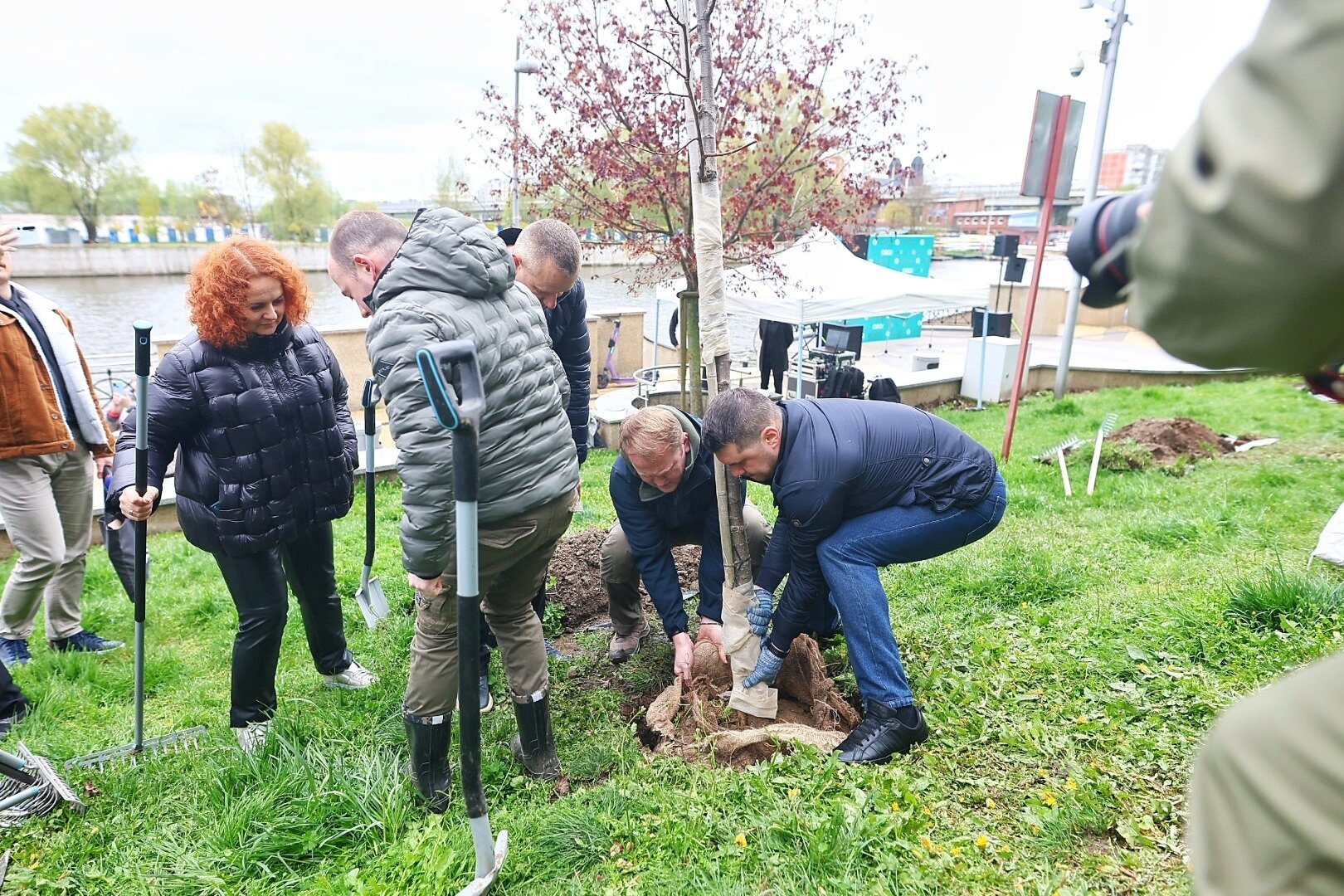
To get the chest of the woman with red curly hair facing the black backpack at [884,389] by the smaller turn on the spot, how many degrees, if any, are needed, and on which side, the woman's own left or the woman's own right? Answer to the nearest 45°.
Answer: approximately 90° to the woman's own left

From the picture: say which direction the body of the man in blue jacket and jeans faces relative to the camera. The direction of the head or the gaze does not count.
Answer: to the viewer's left

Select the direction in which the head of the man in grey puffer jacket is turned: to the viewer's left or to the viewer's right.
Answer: to the viewer's left

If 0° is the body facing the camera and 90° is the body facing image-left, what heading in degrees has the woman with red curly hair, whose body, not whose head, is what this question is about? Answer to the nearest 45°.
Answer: approximately 315°

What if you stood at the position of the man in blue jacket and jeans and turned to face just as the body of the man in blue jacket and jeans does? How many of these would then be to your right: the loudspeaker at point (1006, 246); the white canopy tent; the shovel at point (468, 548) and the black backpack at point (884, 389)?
3

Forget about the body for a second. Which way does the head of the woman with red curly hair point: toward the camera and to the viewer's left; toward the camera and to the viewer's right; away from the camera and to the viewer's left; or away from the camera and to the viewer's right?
toward the camera and to the viewer's right

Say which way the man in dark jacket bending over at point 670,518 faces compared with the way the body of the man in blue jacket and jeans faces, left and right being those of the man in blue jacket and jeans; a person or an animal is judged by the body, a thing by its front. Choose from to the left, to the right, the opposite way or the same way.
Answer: to the left

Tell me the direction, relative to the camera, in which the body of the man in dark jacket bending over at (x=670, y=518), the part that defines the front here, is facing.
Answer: toward the camera

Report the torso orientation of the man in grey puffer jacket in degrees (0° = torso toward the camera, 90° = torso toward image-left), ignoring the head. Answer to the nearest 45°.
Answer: approximately 135°

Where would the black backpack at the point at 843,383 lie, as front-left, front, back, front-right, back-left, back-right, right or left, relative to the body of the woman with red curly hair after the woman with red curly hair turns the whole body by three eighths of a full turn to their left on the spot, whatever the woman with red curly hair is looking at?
front-right

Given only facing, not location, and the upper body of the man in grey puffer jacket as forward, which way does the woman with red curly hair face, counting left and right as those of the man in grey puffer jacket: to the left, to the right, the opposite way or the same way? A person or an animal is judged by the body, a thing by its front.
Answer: the opposite way

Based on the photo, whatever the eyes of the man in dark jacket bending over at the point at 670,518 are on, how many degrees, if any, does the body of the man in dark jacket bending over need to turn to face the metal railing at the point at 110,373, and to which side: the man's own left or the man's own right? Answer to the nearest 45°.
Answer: approximately 135° to the man's own right

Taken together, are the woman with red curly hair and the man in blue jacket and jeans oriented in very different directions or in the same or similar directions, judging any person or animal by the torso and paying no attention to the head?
very different directions

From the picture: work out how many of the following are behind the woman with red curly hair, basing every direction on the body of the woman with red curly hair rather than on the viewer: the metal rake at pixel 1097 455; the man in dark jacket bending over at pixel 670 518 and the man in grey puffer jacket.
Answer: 0

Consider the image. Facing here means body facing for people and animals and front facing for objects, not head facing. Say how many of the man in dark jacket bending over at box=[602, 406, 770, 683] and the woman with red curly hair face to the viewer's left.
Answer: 0

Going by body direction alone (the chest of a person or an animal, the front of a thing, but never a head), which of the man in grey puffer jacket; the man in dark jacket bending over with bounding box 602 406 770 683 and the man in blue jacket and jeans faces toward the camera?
the man in dark jacket bending over

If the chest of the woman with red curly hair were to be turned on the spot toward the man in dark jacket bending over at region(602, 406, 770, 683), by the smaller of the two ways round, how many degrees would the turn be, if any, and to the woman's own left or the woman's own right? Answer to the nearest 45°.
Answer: approximately 45° to the woman's own left
